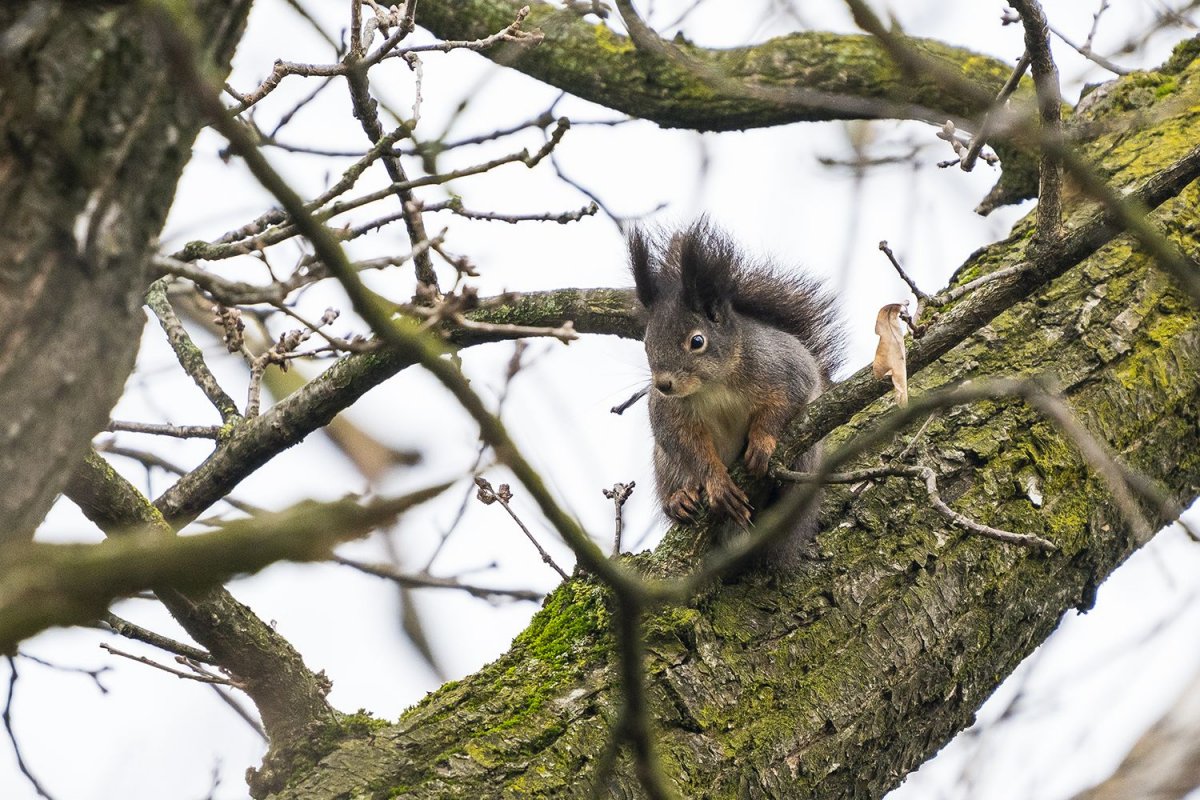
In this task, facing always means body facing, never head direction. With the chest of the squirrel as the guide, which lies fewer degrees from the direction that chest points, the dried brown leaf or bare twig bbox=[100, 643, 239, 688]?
the bare twig

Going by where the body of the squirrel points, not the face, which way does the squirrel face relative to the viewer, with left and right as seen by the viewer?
facing the viewer and to the left of the viewer

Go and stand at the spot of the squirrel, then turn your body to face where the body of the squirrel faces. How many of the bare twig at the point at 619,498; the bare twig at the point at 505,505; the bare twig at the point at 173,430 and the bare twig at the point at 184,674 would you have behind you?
0

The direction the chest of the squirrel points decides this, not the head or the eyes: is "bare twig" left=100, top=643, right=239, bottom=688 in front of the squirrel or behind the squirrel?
in front

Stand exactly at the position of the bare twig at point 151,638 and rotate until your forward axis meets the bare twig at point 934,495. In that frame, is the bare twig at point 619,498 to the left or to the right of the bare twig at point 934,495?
left

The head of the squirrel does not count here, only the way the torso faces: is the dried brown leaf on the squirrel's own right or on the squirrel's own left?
on the squirrel's own left

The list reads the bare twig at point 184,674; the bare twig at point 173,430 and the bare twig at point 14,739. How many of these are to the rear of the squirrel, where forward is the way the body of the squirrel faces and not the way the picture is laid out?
0

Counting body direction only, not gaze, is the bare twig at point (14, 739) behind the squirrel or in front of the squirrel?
in front

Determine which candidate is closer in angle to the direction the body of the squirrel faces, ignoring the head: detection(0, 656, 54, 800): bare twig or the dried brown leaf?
the bare twig

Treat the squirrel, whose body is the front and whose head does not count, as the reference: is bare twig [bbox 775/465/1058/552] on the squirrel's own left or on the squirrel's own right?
on the squirrel's own left
